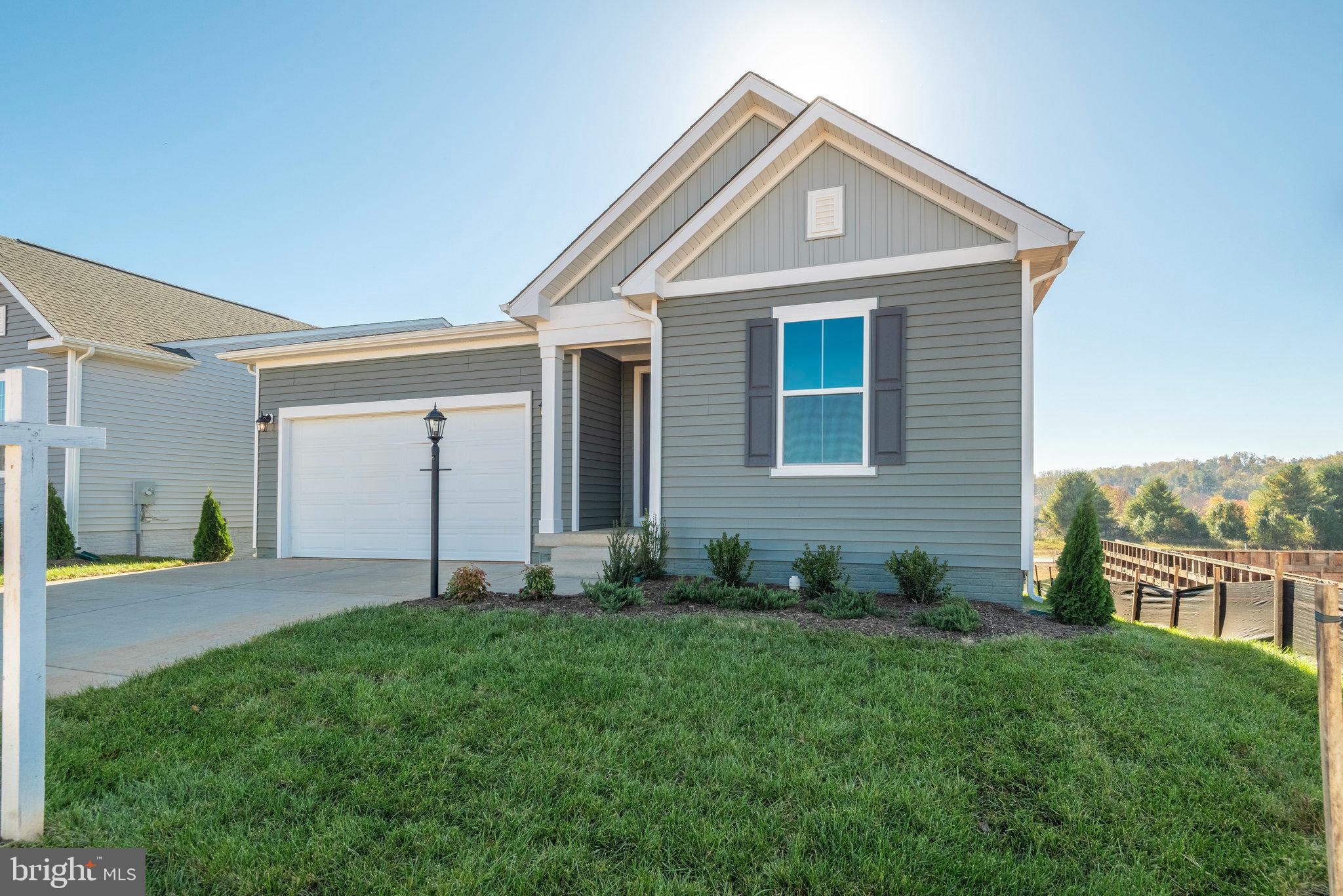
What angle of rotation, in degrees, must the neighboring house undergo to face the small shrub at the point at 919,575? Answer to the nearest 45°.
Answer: approximately 90° to its left

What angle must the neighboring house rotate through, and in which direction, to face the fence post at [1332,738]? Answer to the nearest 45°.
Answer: approximately 45° to its left

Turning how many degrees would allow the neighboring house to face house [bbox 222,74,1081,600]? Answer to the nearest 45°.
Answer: approximately 90° to its left

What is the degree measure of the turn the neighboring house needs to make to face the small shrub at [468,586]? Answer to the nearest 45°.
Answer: approximately 45° to its left

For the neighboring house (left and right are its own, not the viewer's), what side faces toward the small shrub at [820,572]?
left

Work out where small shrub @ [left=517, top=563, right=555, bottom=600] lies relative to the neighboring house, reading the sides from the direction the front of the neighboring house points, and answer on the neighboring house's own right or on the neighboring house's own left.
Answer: on the neighboring house's own left

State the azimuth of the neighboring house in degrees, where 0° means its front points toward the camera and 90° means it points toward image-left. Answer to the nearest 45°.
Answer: approximately 45°

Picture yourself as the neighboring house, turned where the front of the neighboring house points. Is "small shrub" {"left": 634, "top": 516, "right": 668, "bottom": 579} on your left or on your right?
on your left
